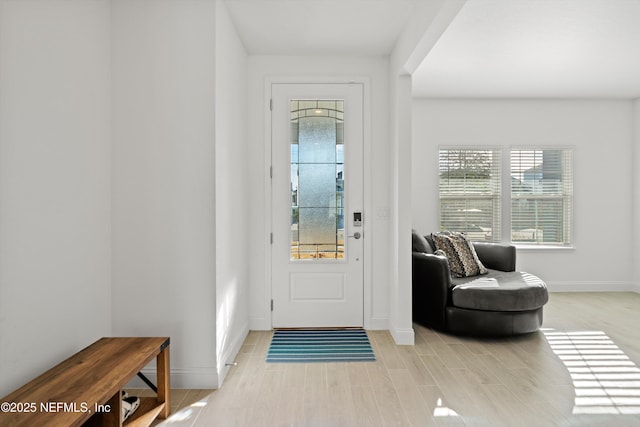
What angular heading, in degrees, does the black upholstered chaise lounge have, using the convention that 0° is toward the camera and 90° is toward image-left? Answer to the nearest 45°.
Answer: approximately 315°

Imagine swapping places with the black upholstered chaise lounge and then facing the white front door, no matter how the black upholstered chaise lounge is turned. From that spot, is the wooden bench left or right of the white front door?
left

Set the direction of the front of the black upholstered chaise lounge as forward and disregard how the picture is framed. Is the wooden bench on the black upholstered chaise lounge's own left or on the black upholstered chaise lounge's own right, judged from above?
on the black upholstered chaise lounge's own right

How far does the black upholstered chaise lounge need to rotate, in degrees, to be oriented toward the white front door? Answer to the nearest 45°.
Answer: approximately 135° to its right

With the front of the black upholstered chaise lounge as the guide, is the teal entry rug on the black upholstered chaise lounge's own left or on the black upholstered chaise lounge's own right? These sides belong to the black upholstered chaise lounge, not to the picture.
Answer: on the black upholstered chaise lounge's own right

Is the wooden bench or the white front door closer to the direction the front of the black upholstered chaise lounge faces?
the wooden bench
